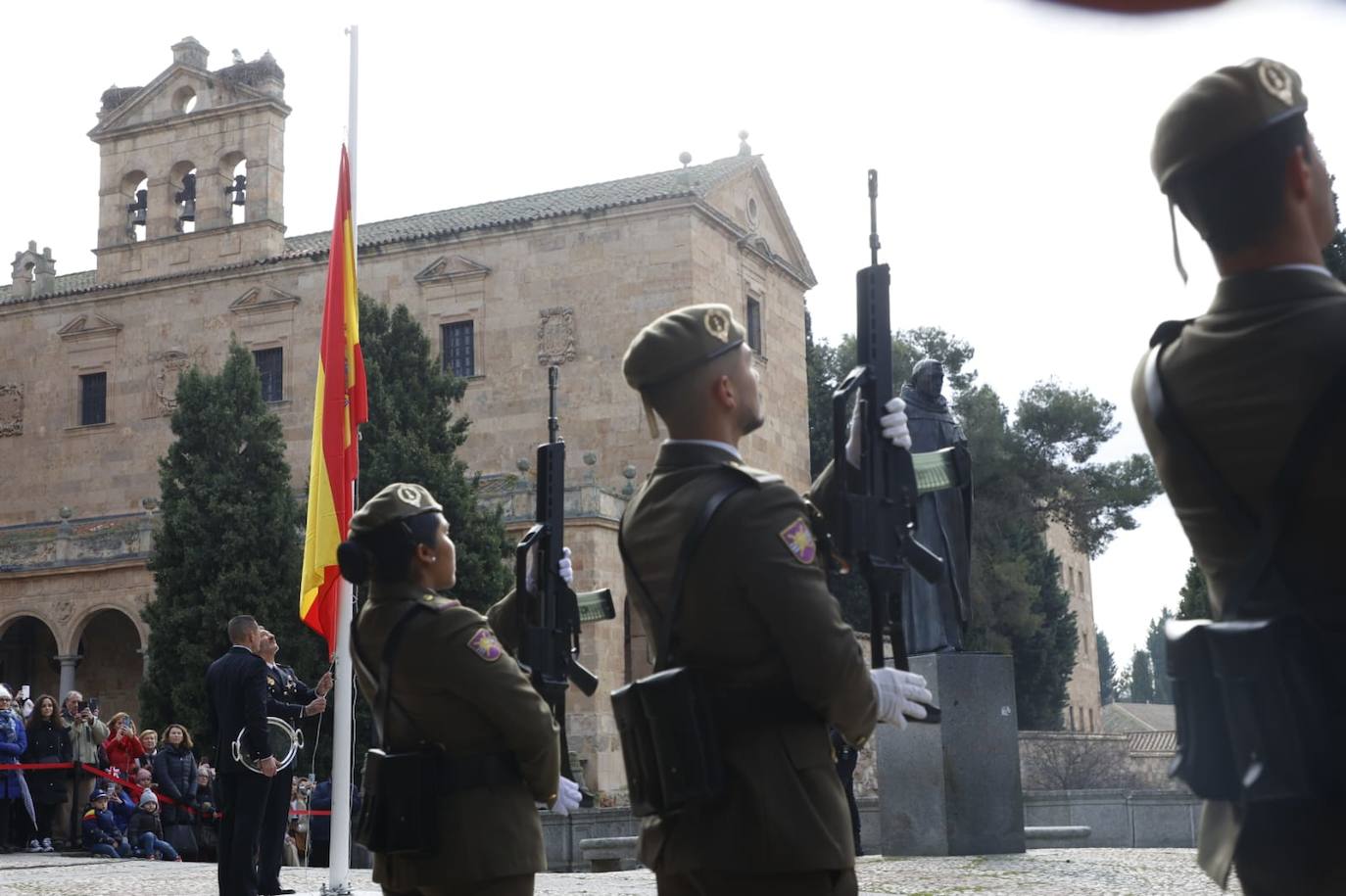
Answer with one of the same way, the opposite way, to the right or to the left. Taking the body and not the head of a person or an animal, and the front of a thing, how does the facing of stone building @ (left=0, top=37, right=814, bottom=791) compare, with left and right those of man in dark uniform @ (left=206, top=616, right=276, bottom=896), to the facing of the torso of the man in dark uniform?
the opposite way

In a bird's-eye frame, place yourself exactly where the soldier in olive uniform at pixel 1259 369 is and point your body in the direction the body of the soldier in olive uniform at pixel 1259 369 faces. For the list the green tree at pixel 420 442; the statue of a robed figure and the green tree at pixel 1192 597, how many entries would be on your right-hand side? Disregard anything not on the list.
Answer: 0

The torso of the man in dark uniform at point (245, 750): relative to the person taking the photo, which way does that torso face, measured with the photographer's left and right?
facing away from the viewer and to the right of the viewer

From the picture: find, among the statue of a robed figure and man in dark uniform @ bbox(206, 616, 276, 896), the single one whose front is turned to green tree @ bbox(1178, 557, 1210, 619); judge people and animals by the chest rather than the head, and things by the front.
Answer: the man in dark uniform

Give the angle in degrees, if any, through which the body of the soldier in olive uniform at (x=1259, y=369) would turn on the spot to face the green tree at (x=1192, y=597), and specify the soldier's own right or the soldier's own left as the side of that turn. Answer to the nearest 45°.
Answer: approximately 45° to the soldier's own left

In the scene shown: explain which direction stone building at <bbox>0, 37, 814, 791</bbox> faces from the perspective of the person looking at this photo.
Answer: facing the viewer and to the left of the viewer

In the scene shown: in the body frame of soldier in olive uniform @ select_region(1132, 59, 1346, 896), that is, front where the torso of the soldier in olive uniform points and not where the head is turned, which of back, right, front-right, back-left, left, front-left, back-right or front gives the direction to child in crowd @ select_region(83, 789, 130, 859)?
left

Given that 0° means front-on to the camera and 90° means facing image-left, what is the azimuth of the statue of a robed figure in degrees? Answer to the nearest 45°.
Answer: approximately 315°

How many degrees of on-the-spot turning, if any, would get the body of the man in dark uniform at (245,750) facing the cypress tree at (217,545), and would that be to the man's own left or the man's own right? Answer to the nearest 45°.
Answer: approximately 45° to the man's own left

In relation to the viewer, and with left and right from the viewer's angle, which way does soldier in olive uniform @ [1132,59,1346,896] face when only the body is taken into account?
facing away from the viewer and to the right of the viewer

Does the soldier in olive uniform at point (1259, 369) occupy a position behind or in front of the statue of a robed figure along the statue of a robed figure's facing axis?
in front

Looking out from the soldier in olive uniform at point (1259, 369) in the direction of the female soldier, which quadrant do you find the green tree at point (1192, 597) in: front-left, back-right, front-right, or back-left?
front-right

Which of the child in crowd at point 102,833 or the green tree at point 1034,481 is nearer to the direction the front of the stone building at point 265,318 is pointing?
the child in crowd

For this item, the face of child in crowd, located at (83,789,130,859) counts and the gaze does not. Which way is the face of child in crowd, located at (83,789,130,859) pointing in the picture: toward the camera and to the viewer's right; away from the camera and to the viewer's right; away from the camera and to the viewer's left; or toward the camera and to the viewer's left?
toward the camera and to the viewer's right

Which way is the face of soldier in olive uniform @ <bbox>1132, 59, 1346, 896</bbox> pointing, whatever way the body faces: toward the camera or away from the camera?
away from the camera

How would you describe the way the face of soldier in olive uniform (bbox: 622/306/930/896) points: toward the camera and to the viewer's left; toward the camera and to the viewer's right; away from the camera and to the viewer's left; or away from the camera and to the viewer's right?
away from the camera and to the viewer's right

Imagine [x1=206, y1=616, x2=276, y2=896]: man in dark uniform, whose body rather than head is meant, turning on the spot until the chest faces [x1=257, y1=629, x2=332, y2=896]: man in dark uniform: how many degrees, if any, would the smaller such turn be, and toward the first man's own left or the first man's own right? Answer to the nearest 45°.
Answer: approximately 45° to the first man's own left

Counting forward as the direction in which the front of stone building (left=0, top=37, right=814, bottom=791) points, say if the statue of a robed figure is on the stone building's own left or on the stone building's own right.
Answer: on the stone building's own left
